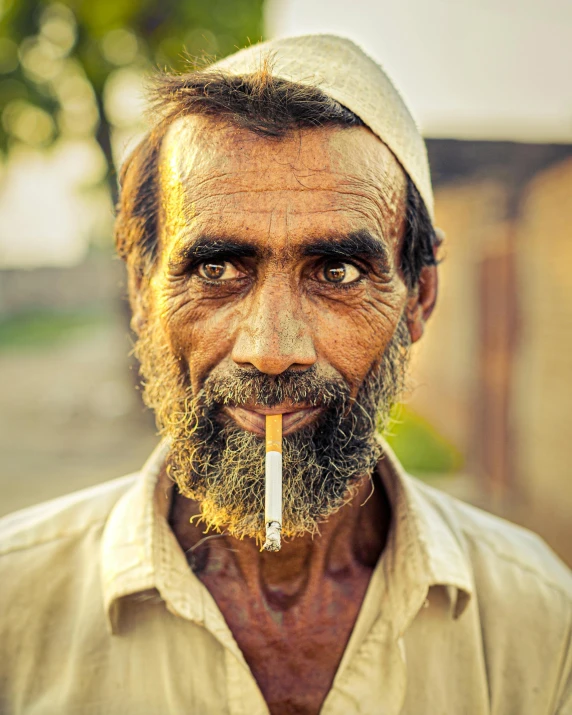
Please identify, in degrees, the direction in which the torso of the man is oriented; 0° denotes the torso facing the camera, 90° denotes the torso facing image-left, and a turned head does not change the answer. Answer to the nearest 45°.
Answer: approximately 0°
